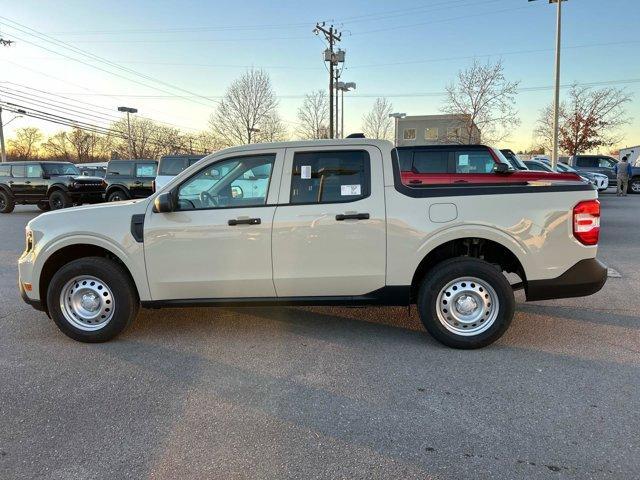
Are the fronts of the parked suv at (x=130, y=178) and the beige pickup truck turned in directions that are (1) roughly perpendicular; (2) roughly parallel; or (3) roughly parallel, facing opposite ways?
roughly parallel, facing opposite ways

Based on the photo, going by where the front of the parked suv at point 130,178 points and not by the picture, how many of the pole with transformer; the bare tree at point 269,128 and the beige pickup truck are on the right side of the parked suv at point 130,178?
1

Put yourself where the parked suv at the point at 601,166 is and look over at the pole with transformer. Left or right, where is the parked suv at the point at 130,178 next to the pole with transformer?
left

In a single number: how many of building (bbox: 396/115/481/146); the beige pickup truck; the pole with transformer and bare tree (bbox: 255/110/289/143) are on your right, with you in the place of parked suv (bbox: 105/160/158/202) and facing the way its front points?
1

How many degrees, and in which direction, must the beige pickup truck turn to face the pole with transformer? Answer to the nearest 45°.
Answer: approximately 90° to its right

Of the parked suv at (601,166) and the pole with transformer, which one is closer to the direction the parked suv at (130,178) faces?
the parked suv

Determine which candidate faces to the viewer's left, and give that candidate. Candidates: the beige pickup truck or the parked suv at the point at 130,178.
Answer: the beige pickup truck

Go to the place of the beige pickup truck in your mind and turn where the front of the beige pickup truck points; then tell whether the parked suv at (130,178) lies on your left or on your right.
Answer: on your right

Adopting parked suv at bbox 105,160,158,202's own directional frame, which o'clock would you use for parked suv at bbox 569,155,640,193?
parked suv at bbox 569,155,640,193 is roughly at 12 o'clock from parked suv at bbox 105,160,158,202.

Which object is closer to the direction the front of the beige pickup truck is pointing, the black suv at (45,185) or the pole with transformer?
the black suv

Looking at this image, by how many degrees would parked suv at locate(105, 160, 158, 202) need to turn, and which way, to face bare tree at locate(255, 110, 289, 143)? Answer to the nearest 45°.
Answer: approximately 45° to its left

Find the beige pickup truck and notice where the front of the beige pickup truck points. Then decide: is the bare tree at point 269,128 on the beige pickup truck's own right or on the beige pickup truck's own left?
on the beige pickup truck's own right

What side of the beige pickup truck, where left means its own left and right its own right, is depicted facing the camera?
left
